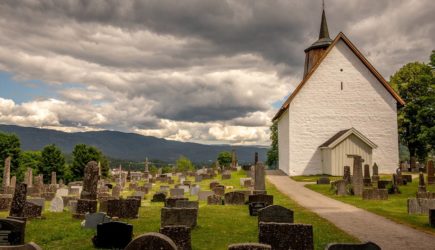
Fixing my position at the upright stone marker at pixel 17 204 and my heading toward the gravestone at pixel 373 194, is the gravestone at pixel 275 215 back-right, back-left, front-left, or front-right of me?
front-right

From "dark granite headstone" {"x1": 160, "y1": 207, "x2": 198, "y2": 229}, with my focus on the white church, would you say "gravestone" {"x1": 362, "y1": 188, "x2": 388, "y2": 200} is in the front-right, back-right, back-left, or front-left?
front-right

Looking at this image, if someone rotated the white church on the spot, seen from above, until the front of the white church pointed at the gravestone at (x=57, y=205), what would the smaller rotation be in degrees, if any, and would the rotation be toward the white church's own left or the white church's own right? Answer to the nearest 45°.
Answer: approximately 45° to the white church's own right

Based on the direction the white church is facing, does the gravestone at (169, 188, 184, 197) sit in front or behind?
in front

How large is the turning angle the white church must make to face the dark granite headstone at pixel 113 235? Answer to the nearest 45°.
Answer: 0° — it already faces it

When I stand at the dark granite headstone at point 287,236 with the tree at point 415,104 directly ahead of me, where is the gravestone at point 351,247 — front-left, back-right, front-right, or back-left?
back-right

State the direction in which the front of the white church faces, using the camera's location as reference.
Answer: facing the viewer

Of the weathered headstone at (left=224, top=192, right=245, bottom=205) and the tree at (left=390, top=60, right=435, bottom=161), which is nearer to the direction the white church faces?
the weathered headstone

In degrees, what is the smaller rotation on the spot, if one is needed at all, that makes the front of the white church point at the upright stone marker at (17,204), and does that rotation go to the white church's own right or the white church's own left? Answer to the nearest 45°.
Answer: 0° — it already faces it

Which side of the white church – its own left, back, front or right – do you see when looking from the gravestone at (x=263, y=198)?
front

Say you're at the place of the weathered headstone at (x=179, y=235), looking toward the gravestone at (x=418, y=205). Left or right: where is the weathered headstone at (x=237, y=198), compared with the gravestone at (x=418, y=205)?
left

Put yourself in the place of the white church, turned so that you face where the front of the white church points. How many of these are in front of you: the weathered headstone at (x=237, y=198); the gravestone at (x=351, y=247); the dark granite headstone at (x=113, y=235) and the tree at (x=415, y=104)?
3

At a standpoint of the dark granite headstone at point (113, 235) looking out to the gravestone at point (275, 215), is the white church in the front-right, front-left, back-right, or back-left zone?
front-left

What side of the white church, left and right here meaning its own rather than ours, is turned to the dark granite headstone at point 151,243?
front

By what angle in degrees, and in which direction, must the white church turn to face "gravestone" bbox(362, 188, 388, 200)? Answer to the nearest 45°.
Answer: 0° — it already faces it

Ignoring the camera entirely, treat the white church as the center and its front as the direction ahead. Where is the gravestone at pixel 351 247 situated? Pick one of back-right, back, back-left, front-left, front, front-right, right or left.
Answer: front

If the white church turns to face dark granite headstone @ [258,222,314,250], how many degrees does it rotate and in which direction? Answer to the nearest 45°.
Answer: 0° — it already faces it

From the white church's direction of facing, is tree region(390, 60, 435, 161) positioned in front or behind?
behind

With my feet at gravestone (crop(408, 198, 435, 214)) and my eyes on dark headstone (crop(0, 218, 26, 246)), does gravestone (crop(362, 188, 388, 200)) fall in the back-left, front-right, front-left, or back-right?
back-right
